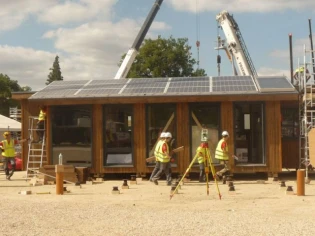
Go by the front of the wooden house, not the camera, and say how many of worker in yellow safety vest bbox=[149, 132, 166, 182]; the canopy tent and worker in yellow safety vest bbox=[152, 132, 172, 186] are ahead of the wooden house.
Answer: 2

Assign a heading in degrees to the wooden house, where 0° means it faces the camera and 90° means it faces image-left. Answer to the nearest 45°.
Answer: approximately 0°
